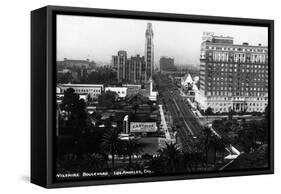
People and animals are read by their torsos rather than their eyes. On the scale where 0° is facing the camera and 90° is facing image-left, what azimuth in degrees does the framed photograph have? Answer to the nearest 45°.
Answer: approximately 315°
